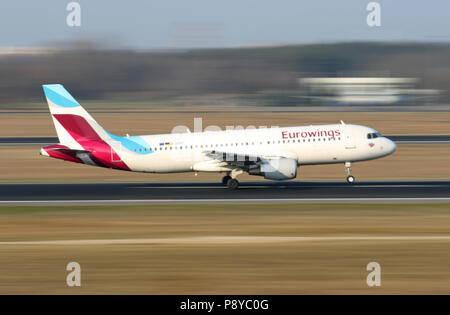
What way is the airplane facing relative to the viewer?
to the viewer's right
